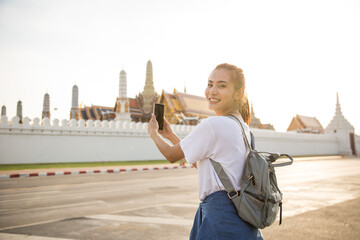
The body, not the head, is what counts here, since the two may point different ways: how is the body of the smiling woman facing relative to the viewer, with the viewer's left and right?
facing to the left of the viewer

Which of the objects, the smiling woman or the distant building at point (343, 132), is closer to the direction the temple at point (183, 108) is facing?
the smiling woman

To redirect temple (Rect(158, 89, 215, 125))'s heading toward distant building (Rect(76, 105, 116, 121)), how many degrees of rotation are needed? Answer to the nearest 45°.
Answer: approximately 90° to its right

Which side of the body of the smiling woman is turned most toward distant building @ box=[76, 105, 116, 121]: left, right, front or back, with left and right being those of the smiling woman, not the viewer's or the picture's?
front

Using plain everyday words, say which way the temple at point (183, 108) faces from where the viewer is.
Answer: facing the viewer and to the left of the viewer

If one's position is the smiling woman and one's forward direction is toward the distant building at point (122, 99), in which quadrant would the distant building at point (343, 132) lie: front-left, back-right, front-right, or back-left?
front-right

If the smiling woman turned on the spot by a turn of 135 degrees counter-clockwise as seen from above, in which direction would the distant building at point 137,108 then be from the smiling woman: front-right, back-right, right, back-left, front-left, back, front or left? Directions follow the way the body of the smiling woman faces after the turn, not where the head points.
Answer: back-left

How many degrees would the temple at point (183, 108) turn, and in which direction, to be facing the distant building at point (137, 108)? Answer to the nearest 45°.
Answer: approximately 90° to its right

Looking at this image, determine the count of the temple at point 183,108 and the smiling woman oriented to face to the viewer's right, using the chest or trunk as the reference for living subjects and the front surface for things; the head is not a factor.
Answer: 0

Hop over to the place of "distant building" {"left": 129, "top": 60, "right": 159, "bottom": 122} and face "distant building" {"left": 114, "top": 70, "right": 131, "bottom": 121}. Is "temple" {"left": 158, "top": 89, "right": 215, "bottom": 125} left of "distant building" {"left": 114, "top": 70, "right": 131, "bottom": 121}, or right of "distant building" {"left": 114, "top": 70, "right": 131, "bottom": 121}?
left

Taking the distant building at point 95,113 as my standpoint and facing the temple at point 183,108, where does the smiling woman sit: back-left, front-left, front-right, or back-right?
front-right

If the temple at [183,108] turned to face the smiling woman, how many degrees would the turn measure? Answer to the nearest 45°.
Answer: approximately 45° to its left

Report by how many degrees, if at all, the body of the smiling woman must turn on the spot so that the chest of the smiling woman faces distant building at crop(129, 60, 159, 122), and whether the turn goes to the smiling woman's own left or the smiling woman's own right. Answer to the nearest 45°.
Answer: approximately 90° to the smiling woman's own right
